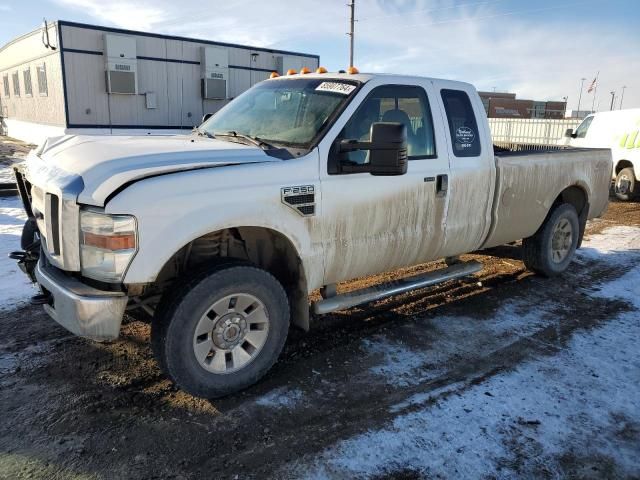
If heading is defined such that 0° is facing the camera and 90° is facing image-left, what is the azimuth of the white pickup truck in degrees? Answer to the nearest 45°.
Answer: approximately 45°

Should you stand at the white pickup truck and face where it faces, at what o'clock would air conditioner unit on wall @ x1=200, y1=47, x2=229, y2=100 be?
The air conditioner unit on wall is roughly at 4 o'clock from the white pickup truck.

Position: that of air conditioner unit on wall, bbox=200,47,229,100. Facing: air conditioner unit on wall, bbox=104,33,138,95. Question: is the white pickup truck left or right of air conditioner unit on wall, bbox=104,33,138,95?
left

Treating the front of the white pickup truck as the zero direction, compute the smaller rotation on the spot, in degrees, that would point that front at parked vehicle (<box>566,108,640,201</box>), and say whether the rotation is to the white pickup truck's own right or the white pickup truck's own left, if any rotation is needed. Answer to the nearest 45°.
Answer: approximately 180°

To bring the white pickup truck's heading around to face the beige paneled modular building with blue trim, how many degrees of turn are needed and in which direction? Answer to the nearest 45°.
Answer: approximately 135° to its right

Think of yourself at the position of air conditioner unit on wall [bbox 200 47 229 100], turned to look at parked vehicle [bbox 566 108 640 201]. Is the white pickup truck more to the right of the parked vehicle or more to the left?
right

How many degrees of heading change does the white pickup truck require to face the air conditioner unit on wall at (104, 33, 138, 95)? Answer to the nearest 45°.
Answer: approximately 90° to its right
